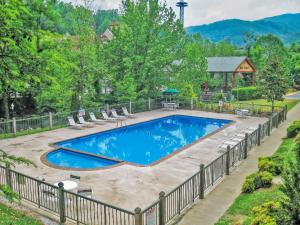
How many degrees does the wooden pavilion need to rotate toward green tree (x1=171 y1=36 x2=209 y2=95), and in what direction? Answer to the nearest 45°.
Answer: approximately 135° to its right

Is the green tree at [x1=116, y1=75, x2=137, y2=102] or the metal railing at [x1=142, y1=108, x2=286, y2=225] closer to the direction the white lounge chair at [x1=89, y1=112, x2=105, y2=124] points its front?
the metal railing

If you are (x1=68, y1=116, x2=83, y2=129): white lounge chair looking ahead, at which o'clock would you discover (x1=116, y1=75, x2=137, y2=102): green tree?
The green tree is roughly at 9 o'clock from the white lounge chair.

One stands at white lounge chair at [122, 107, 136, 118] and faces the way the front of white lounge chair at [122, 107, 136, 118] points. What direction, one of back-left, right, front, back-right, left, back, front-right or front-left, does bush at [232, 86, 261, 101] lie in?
left

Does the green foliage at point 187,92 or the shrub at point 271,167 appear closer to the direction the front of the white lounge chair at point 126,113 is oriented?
the shrub

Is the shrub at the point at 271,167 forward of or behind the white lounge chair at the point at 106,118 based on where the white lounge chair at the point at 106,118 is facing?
forward

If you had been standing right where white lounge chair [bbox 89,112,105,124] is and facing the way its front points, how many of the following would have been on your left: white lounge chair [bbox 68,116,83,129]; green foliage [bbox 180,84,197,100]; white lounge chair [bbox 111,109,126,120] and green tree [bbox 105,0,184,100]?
3

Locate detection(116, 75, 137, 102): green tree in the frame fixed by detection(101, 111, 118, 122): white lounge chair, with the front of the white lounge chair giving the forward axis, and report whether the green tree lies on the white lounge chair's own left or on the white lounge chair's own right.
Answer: on the white lounge chair's own left

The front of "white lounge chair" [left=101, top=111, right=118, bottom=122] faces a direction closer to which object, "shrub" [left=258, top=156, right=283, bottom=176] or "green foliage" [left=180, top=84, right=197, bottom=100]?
the shrub
